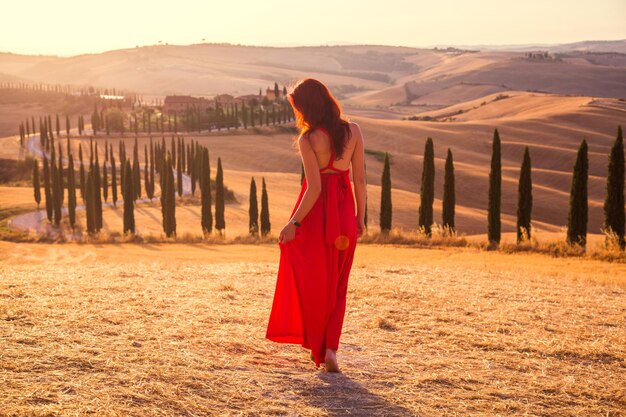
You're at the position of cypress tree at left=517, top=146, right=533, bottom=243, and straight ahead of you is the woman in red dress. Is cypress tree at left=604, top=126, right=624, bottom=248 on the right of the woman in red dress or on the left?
left

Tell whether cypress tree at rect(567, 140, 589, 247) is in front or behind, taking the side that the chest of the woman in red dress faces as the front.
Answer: in front

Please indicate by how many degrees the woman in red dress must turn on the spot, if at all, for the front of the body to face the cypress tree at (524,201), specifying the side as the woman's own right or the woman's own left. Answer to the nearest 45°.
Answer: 0° — they already face it

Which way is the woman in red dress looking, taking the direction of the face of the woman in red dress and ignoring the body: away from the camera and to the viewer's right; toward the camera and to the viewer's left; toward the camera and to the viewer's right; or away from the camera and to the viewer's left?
away from the camera and to the viewer's left

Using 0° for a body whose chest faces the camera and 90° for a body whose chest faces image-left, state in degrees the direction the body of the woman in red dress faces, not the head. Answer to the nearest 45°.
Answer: approximately 180°

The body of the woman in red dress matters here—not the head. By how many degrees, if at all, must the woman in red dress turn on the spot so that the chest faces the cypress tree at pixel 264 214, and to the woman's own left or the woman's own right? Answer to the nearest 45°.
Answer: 0° — they already face it

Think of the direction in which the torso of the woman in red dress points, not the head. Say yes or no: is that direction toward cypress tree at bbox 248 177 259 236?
yes

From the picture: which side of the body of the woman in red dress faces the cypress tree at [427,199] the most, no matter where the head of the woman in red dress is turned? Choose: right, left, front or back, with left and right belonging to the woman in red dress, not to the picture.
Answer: front

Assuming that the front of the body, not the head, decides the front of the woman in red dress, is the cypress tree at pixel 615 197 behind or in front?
in front
